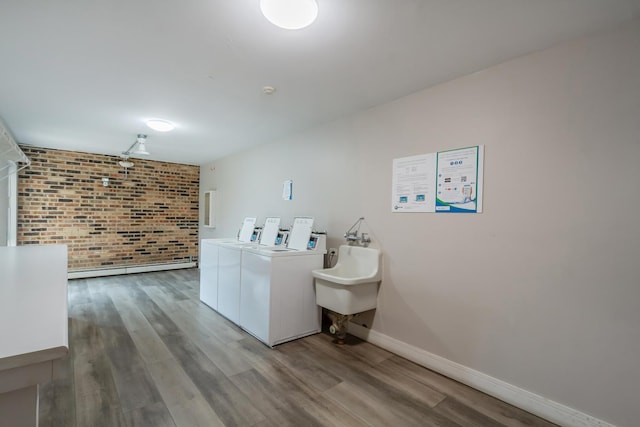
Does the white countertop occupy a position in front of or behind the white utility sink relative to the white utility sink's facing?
in front

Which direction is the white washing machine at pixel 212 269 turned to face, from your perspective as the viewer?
facing the viewer and to the left of the viewer

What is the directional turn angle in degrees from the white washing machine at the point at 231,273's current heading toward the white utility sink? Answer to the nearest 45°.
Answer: approximately 90° to its left

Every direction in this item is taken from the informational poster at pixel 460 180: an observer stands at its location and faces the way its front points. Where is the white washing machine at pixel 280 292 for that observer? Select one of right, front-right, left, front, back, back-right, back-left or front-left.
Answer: front-right

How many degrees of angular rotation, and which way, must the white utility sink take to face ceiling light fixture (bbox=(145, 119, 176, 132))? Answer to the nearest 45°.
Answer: approximately 45° to its right

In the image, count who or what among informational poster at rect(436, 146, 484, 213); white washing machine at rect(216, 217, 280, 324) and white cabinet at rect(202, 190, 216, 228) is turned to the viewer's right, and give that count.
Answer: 0

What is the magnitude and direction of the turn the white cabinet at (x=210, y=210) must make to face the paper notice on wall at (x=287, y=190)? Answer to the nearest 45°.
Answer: approximately 45° to its left

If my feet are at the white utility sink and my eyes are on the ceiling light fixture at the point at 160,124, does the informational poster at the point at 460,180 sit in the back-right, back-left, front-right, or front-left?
back-left

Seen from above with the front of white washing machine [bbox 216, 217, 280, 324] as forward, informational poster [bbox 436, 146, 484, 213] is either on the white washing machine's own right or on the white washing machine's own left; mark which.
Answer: on the white washing machine's own left

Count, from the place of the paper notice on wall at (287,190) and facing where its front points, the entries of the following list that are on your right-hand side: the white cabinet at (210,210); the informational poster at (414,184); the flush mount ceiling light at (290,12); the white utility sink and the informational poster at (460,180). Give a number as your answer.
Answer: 1

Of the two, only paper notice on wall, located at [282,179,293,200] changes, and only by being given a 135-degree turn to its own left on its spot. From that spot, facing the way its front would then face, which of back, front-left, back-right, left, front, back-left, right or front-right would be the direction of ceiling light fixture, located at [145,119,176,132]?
back
